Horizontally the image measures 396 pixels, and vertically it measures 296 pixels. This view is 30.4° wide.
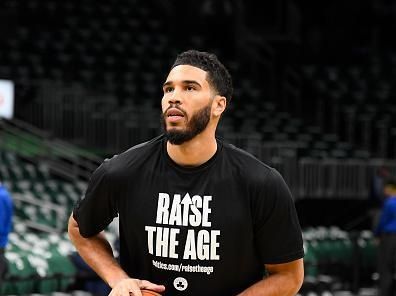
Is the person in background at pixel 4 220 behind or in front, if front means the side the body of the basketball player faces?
behind

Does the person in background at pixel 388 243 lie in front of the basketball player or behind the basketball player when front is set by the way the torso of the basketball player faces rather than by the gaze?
behind

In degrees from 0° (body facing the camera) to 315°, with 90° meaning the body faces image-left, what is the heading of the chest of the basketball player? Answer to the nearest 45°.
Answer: approximately 0°
